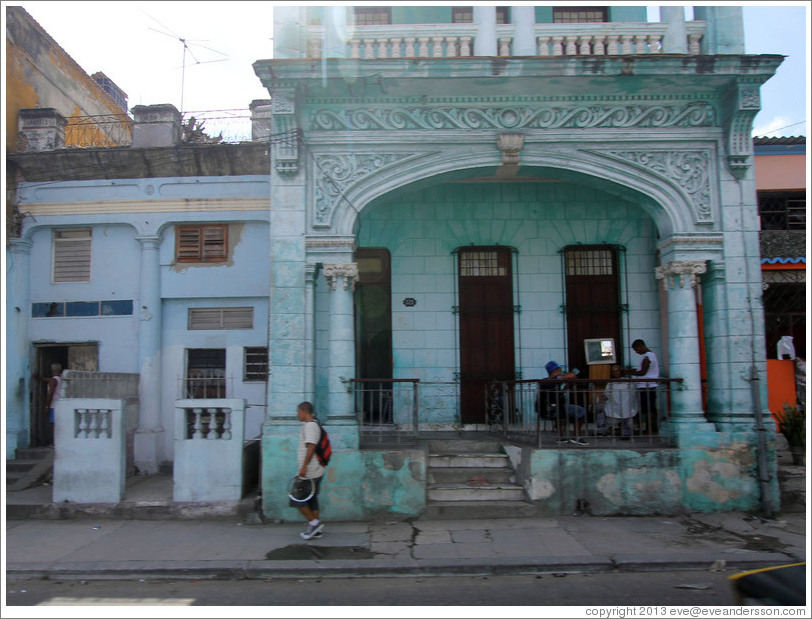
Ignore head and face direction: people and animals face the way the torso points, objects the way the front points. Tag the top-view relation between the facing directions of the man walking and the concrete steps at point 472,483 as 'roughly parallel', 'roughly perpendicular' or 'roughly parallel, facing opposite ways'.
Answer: roughly perpendicular

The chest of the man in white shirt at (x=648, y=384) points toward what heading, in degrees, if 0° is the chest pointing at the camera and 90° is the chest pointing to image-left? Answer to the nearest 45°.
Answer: approximately 90°

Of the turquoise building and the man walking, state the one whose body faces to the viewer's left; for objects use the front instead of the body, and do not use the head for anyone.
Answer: the man walking

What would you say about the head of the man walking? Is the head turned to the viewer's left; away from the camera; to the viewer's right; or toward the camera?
to the viewer's left

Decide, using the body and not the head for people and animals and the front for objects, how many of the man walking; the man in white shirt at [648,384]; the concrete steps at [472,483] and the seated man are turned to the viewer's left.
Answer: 2

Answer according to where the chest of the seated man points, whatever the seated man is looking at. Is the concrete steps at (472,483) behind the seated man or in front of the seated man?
behind

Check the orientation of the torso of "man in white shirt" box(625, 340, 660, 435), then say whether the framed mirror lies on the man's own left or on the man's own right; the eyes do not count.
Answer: on the man's own right

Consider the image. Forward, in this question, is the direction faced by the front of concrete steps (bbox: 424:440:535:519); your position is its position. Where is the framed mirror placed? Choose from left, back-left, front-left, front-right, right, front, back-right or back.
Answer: back-left

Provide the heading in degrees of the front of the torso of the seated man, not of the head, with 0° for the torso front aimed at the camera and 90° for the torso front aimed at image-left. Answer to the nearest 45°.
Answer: approximately 270°

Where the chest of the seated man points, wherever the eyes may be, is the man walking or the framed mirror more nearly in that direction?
the framed mirror

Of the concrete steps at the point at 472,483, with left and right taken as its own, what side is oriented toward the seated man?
left

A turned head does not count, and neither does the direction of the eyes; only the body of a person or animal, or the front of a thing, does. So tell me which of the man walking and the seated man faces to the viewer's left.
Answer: the man walking

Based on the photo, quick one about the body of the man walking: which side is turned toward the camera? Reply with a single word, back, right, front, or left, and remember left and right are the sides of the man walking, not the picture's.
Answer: left

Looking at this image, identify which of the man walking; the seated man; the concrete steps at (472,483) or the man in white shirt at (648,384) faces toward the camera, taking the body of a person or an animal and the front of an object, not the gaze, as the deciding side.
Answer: the concrete steps
